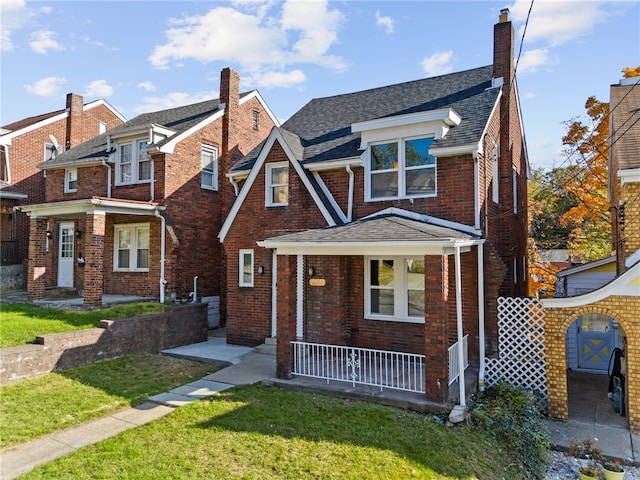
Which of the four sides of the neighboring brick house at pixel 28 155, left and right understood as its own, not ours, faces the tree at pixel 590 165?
left

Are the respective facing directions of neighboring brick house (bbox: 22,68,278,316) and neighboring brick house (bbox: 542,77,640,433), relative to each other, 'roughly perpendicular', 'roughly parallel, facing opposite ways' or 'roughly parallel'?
roughly parallel

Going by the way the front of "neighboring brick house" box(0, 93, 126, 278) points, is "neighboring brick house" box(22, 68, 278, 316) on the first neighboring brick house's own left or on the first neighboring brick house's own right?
on the first neighboring brick house's own left

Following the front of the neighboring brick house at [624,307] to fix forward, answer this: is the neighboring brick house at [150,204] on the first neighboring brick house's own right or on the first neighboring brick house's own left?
on the first neighboring brick house's own right

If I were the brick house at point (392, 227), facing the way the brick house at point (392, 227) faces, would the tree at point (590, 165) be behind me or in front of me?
behind

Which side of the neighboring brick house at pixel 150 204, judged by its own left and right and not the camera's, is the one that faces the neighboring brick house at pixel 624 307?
left

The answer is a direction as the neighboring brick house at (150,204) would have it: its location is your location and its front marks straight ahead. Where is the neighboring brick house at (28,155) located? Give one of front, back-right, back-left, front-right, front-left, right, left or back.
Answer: right

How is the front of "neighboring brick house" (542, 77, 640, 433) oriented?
toward the camera

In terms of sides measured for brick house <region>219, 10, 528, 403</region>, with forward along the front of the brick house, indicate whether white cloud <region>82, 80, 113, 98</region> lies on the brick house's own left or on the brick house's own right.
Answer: on the brick house's own right

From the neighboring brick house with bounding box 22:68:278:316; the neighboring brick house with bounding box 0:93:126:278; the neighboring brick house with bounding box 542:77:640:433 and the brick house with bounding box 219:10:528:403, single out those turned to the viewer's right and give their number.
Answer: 0

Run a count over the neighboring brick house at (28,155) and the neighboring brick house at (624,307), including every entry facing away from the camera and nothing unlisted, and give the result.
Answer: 0
